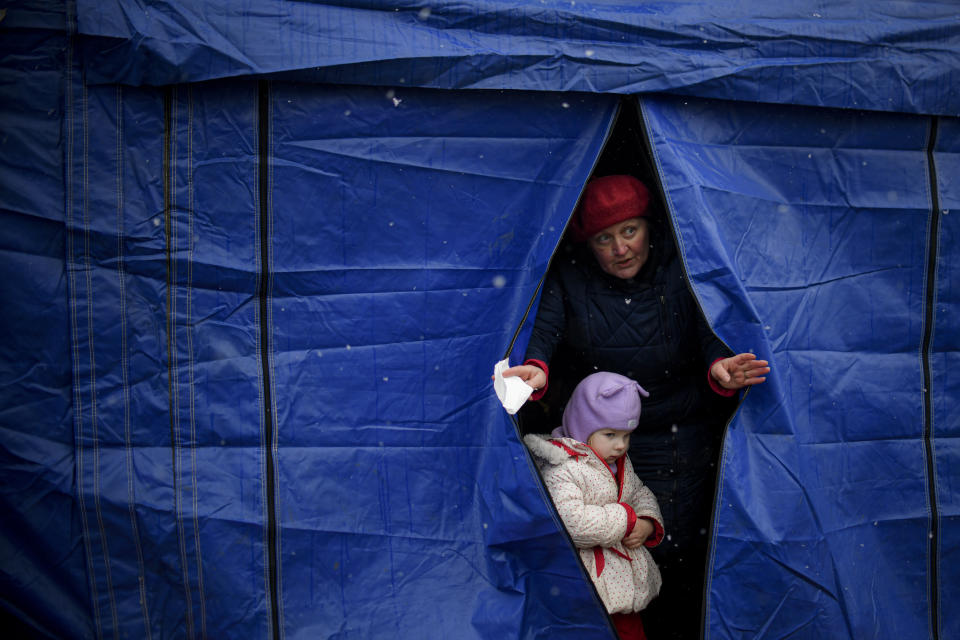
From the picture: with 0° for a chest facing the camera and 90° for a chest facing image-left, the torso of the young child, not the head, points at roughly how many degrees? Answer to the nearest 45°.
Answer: approximately 315°

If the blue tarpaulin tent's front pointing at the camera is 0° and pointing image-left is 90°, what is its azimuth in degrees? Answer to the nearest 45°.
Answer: approximately 0°
